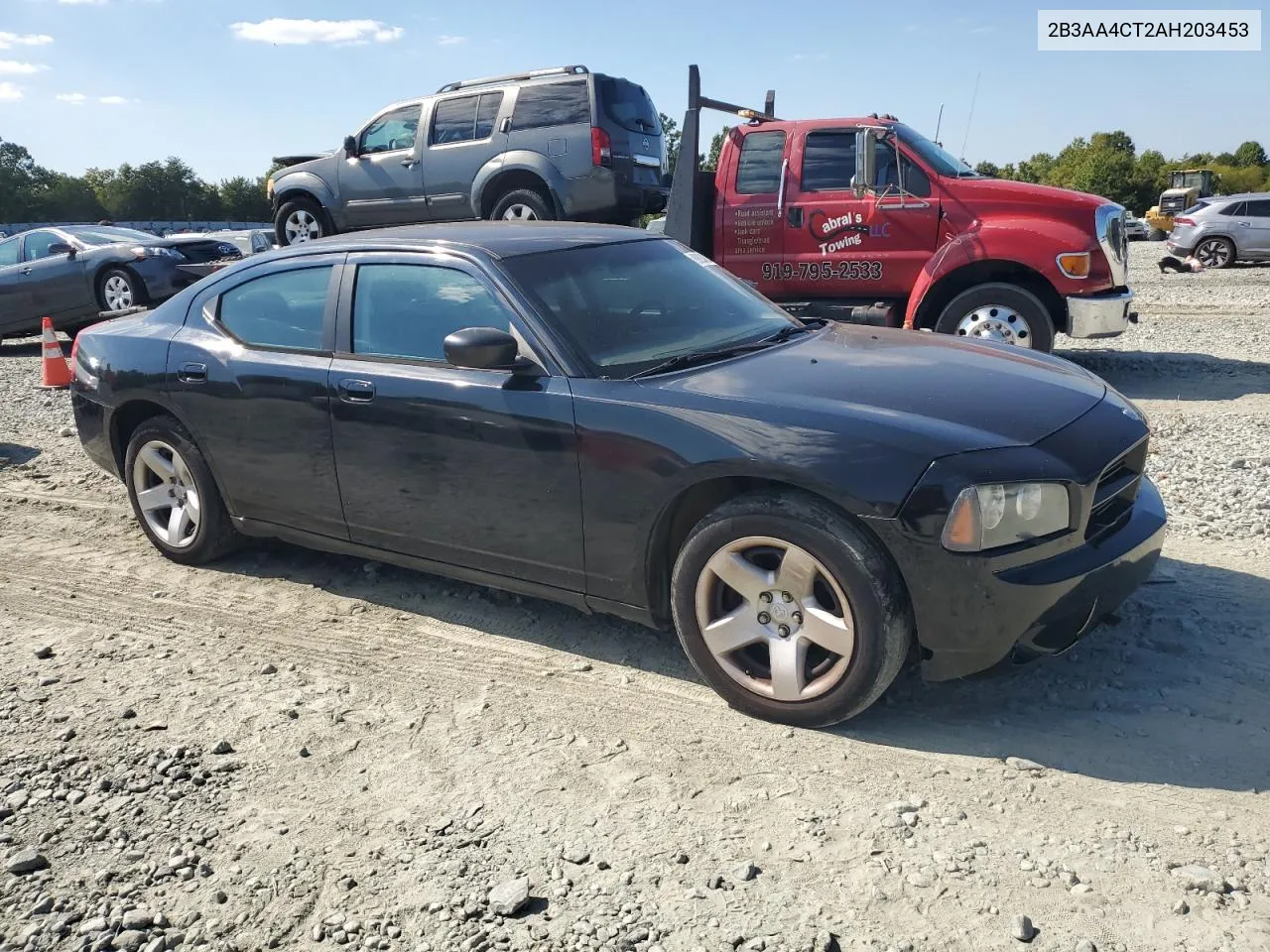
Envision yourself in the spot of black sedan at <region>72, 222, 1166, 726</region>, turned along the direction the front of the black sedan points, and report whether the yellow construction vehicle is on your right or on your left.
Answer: on your left

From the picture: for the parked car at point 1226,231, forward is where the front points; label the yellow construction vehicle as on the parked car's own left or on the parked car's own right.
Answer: on the parked car's own left

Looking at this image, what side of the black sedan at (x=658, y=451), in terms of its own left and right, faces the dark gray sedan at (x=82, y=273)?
back

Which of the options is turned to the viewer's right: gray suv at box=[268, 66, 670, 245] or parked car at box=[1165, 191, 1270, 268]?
the parked car

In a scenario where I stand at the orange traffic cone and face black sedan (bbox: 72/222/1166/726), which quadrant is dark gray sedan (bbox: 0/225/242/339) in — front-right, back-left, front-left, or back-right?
back-left

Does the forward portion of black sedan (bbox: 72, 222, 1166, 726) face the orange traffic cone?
no

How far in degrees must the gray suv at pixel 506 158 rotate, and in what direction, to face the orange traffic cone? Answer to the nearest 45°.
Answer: approximately 45° to its left

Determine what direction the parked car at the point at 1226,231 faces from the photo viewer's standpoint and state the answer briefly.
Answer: facing to the right of the viewer

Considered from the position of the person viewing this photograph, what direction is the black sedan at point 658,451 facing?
facing the viewer and to the right of the viewer

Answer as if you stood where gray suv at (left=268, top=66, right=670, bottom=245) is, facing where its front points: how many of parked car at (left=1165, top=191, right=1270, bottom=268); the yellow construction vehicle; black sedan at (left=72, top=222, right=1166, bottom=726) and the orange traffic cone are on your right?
2

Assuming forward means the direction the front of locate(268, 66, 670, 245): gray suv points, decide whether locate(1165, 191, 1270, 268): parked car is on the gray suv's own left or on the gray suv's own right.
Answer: on the gray suv's own right

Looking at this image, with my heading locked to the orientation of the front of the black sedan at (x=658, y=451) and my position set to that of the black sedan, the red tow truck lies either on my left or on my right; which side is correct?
on my left

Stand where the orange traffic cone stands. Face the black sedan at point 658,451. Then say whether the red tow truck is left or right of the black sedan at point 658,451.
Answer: left

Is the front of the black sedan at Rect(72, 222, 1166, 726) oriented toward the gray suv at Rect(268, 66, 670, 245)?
no

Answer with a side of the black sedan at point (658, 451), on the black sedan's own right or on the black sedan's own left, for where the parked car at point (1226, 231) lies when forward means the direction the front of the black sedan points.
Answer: on the black sedan's own left

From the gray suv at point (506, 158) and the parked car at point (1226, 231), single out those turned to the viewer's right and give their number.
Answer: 1

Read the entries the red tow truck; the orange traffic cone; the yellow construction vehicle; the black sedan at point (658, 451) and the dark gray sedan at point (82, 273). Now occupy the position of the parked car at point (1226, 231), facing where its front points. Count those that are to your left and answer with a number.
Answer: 1

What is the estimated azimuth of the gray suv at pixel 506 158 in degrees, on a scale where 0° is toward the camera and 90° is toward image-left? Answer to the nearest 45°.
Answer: approximately 135°
